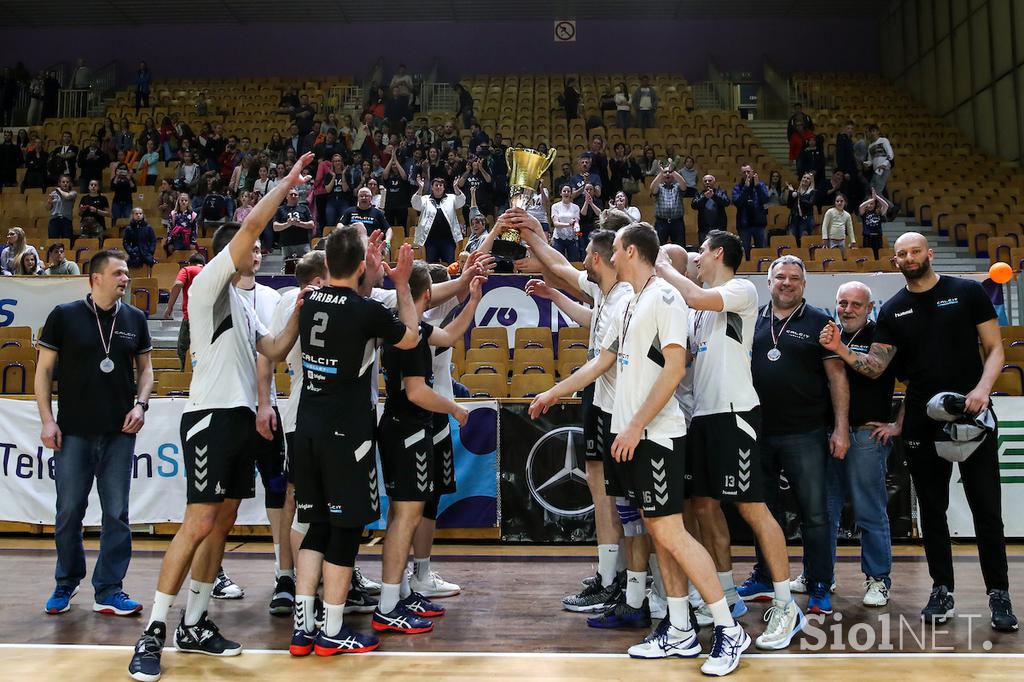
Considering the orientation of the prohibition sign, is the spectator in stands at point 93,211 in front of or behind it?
in front

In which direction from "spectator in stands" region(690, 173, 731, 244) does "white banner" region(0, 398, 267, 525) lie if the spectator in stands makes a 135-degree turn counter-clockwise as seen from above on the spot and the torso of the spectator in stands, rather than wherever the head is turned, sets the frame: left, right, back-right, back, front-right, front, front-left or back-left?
back

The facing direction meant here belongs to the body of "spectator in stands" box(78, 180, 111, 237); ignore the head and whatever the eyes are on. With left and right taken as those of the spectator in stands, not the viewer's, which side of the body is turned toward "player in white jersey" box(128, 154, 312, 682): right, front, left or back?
front

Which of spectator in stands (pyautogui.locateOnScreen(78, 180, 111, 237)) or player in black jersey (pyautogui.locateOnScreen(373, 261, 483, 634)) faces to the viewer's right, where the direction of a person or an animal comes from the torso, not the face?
the player in black jersey

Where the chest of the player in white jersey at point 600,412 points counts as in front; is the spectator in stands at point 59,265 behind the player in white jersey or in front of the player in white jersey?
in front

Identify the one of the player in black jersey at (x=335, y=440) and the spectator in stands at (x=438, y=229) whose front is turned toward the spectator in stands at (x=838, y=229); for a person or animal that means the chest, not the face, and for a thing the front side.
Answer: the player in black jersey

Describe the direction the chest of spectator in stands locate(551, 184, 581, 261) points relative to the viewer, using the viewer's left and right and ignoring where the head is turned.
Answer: facing the viewer

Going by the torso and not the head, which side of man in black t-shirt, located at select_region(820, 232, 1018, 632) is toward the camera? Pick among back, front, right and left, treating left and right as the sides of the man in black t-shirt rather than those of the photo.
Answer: front

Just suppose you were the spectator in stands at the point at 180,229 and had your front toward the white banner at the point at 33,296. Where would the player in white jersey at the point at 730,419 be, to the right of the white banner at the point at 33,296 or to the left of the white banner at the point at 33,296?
left

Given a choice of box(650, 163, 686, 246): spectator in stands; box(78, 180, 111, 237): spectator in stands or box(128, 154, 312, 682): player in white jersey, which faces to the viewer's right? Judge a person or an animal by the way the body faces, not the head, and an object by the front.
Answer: the player in white jersey

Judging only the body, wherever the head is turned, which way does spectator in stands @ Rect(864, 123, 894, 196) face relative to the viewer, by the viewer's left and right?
facing the viewer and to the left of the viewer

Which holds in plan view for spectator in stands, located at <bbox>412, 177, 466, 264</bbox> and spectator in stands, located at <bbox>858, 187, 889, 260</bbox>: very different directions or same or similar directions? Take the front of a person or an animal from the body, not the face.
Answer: same or similar directions

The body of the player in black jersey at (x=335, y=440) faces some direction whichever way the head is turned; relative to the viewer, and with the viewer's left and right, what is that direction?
facing away from the viewer and to the right of the viewer

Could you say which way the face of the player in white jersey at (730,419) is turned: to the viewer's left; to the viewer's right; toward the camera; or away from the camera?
to the viewer's left

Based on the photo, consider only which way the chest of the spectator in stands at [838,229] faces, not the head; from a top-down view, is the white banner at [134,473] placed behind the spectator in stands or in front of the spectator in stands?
in front

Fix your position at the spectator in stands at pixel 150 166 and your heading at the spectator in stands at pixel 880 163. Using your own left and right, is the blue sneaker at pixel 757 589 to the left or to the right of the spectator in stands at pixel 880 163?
right

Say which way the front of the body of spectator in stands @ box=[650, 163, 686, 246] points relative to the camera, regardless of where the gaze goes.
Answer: toward the camera

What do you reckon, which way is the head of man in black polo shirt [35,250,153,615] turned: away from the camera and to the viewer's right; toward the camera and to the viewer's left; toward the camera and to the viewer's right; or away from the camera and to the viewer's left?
toward the camera and to the viewer's right
